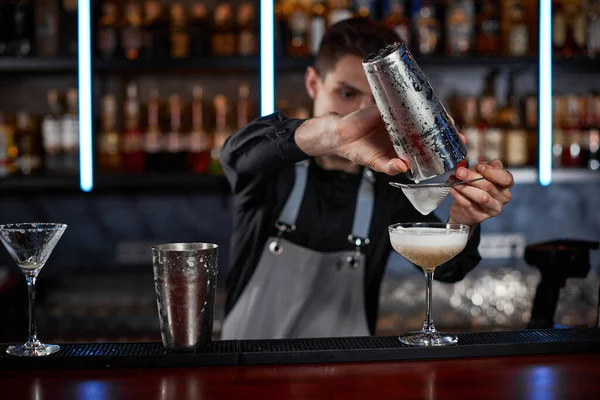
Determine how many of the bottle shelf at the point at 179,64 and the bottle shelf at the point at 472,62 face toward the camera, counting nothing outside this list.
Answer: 2

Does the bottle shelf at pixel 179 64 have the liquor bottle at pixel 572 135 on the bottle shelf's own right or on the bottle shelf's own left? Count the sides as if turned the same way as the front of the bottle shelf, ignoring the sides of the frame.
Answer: on the bottle shelf's own left

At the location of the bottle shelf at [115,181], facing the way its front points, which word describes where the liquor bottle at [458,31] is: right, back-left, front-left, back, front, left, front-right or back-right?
left

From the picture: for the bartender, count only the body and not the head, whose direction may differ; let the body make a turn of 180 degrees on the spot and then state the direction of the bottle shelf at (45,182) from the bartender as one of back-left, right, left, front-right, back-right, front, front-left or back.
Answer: front

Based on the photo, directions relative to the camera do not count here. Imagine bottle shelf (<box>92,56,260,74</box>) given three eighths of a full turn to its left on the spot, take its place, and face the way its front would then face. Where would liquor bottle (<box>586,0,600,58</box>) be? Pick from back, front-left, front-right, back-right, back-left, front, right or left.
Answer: front-right

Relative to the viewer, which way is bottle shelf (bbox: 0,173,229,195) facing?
toward the camera

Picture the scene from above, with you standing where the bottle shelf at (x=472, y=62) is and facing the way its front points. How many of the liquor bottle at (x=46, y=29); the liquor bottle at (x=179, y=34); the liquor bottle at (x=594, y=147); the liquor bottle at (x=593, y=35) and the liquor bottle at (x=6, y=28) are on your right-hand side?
3

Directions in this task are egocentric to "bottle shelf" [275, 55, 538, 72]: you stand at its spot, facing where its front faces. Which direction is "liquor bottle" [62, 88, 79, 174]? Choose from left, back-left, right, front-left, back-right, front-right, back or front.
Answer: right

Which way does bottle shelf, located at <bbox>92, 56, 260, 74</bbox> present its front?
toward the camera

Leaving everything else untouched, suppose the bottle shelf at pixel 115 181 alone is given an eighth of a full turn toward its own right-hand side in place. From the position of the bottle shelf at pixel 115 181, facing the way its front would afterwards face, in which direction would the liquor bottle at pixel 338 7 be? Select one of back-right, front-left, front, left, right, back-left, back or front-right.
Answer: back-left

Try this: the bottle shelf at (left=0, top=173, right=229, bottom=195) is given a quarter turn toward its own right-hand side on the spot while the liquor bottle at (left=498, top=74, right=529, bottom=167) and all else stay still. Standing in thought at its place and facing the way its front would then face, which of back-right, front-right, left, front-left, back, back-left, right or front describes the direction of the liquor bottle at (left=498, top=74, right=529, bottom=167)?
back

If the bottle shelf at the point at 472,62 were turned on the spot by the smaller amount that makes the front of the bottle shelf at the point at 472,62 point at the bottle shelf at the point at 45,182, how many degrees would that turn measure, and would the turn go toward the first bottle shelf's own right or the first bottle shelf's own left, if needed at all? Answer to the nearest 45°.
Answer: approximately 90° to the first bottle shelf's own right

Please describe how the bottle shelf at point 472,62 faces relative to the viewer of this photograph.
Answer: facing the viewer

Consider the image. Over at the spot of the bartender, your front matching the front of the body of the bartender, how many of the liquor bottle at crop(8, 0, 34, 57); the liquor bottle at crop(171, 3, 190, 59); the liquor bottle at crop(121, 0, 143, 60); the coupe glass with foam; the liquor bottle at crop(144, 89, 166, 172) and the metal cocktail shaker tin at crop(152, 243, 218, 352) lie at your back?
4

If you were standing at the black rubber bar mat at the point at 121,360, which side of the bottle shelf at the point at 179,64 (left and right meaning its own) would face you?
front

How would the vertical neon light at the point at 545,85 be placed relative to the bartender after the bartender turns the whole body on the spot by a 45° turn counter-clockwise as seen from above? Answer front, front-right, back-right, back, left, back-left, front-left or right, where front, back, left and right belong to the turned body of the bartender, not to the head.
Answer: front-left
